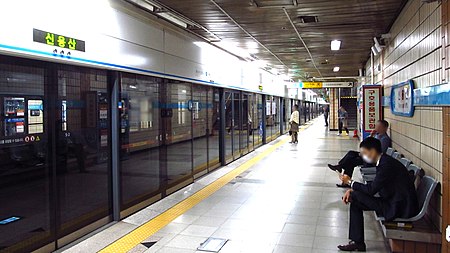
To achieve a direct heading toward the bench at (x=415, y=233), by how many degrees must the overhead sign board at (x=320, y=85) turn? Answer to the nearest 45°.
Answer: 0° — it already faces it

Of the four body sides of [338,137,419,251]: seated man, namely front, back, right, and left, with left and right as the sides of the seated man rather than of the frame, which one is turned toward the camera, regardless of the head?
left

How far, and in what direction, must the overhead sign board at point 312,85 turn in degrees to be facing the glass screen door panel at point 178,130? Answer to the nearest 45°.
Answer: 0° — it already faces it

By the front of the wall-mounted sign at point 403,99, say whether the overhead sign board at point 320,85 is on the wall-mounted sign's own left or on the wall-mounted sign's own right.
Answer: on the wall-mounted sign's own right

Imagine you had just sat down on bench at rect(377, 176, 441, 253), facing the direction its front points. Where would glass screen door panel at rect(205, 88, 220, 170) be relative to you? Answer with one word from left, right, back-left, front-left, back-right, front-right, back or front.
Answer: front-right

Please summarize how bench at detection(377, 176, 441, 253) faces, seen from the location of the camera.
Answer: facing to the left of the viewer

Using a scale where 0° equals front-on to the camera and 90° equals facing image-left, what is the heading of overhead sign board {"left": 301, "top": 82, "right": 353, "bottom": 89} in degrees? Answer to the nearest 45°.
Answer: approximately 0°

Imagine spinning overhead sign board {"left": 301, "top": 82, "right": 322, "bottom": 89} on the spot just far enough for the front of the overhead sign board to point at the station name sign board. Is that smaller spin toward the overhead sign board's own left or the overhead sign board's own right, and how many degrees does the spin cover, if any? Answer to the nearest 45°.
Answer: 0° — it already faces it
